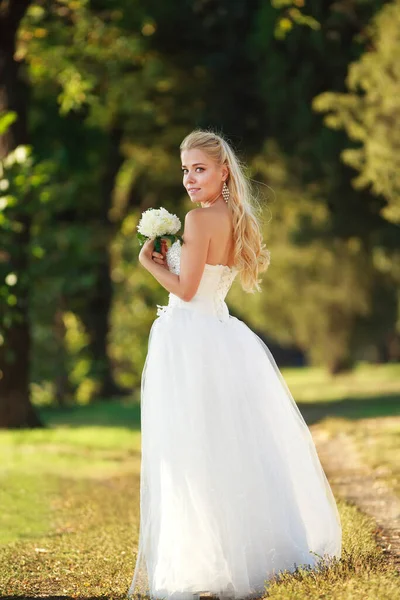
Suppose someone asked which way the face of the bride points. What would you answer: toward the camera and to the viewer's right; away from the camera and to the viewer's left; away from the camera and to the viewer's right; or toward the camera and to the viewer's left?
toward the camera and to the viewer's left

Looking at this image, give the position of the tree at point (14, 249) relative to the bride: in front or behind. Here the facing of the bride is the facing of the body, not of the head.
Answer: in front

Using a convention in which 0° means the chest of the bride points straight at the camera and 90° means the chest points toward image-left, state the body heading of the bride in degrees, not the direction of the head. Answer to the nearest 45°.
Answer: approximately 135°
